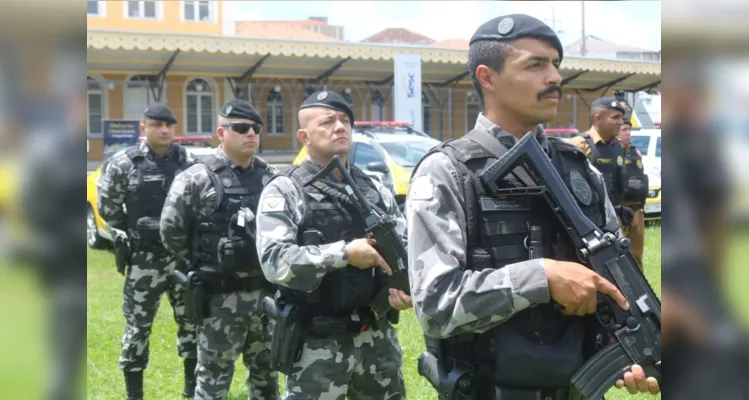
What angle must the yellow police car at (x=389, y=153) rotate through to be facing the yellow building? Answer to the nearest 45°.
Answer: approximately 135° to its left

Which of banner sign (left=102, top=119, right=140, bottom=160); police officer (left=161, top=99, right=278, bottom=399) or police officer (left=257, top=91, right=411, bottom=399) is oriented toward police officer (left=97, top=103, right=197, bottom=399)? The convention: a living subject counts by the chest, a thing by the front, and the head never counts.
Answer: the banner sign

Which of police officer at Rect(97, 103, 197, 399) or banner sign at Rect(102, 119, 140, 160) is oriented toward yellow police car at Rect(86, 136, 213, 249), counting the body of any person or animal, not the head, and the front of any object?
the banner sign

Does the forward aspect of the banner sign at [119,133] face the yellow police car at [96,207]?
yes

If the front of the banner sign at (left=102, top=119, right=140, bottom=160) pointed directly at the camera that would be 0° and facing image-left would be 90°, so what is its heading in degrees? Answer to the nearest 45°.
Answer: approximately 0°

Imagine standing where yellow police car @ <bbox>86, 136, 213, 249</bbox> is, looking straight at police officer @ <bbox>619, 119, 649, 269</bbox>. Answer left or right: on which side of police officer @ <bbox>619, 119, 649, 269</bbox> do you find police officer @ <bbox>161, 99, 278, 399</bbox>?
right

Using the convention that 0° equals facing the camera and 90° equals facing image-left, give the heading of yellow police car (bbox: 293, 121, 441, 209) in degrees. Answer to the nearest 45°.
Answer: approximately 315°

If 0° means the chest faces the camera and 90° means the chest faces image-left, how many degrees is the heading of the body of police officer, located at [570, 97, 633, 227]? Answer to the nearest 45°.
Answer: approximately 315°

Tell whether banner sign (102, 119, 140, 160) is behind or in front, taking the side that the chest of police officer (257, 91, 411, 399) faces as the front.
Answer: behind

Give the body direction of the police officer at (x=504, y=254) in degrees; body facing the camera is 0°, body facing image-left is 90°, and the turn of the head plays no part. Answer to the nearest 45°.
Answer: approximately 315°
